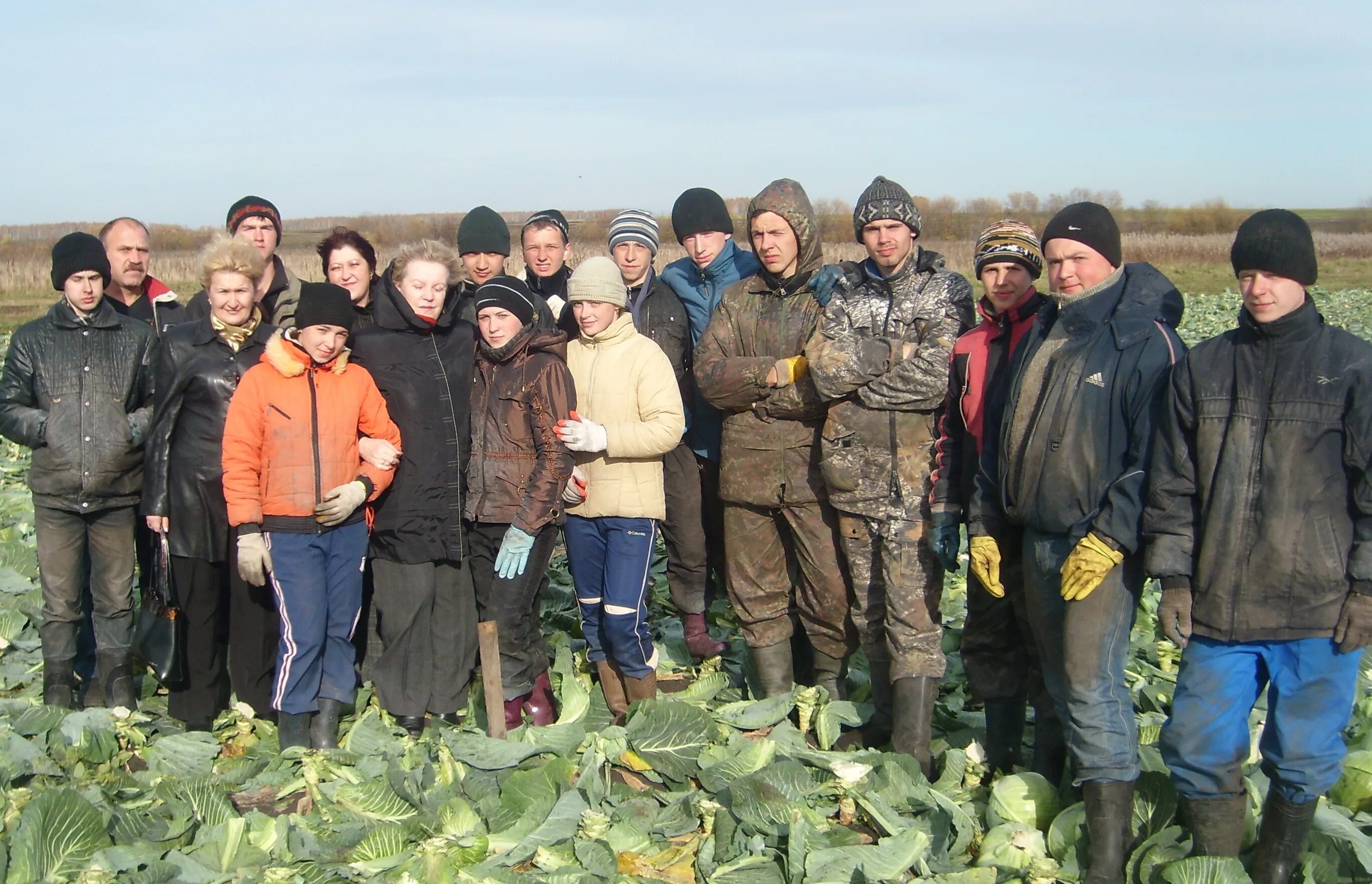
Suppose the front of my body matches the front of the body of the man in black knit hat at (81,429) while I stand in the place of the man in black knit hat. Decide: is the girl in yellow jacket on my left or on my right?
on my left

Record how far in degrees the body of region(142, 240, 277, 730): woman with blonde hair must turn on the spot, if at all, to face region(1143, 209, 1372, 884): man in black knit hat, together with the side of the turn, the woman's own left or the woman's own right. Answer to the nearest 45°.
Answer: approximately 45° to the woman's own left

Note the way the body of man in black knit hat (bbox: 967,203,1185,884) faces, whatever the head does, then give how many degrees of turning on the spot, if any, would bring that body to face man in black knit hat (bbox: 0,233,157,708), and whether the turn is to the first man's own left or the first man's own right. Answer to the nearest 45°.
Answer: approximately 45° to the first man's own right
